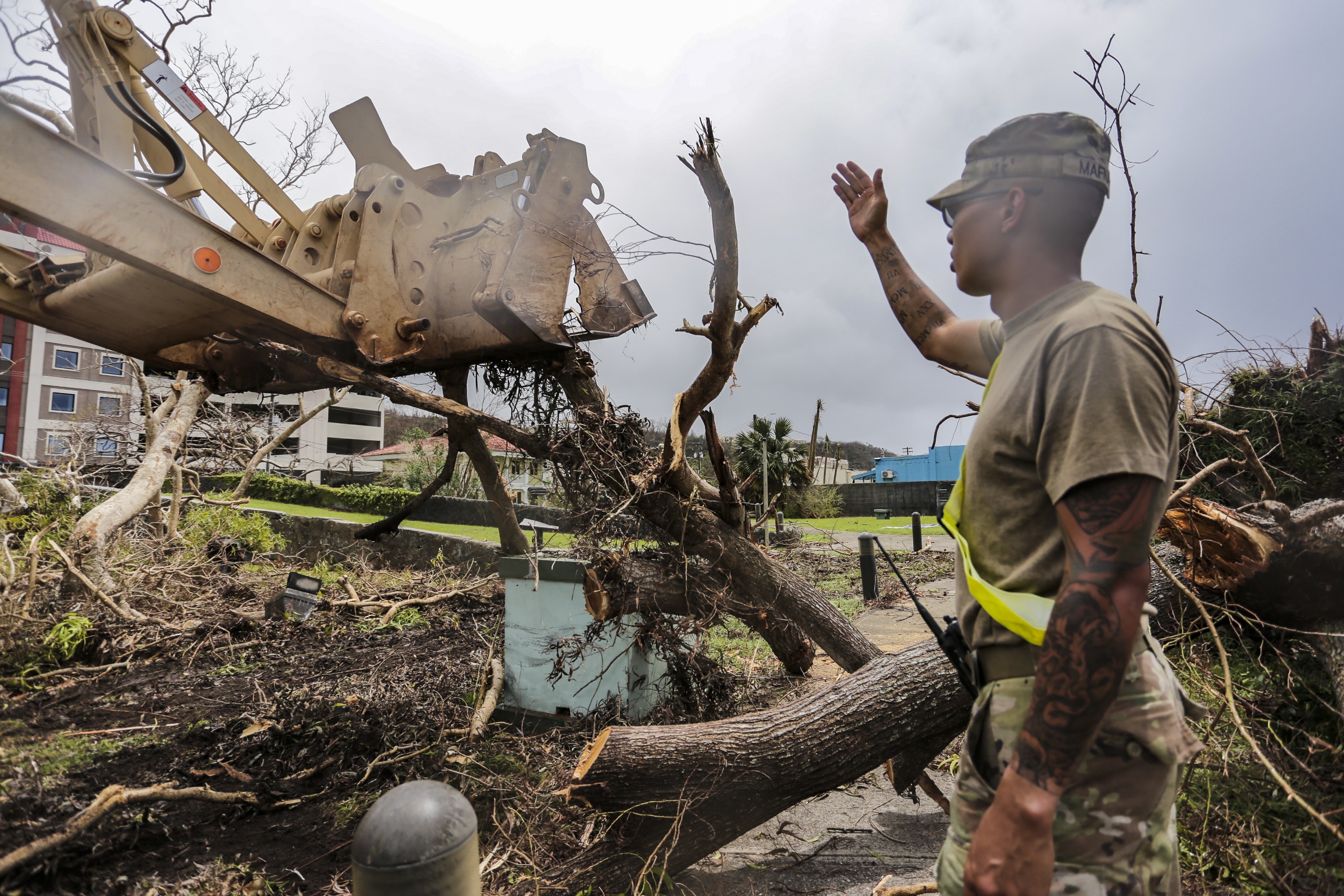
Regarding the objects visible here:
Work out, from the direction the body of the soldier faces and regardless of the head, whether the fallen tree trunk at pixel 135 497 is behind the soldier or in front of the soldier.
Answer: in front

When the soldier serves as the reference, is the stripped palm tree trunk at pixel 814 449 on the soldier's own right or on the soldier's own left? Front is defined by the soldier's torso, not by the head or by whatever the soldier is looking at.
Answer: on the soldier's own right

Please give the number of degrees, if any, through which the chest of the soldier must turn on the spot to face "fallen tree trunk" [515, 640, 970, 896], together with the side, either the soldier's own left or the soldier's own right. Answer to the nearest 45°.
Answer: approximately 45° to the soldier's own right

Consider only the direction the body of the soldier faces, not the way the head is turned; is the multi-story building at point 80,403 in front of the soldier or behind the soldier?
in front

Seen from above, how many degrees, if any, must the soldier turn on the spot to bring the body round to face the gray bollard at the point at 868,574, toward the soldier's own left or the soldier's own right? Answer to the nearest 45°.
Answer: approximately 90° to the soldier's own right

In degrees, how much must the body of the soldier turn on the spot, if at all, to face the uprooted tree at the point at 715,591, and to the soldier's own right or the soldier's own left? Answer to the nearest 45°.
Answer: approximately 45° to the soldier's own right

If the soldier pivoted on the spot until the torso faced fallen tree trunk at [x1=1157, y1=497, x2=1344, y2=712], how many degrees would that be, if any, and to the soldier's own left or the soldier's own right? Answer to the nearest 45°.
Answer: approximately 90° to the soldier's own right

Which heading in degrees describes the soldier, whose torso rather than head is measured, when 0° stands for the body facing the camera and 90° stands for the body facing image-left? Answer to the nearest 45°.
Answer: approximately 90°

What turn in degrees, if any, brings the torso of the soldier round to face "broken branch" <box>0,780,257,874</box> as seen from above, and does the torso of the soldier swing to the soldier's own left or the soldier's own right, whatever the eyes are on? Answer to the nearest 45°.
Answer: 0° — they already face it

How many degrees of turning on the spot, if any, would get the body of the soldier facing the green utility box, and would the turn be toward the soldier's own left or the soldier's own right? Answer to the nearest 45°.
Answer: approximately 45° to the soldier's own right
